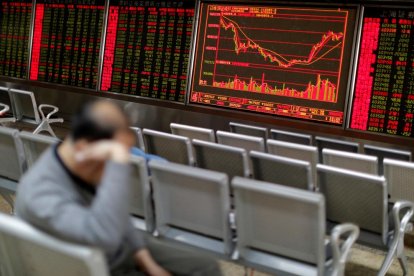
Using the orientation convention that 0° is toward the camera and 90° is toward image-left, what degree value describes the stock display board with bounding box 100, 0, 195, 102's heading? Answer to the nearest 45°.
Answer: approximately 45°

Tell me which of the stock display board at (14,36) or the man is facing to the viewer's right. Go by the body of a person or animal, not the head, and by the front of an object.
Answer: the man

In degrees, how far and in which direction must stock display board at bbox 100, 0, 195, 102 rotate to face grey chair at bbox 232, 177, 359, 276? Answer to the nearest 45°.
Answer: approximately 45° to its left

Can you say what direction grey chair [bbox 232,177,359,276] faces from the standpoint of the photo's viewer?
facing away from the viewer and to the right of the viewer

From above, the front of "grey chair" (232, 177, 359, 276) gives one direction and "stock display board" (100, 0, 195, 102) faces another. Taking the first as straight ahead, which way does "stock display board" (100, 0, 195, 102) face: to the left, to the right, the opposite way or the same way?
the opposite way

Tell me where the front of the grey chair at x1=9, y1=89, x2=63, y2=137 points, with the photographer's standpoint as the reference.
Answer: facing away from the viewer and to the right of the viewer

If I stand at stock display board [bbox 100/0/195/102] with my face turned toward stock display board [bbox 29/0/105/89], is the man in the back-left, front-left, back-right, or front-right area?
back-left

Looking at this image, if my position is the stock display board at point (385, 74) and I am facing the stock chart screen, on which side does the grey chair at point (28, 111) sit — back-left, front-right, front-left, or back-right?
front-left

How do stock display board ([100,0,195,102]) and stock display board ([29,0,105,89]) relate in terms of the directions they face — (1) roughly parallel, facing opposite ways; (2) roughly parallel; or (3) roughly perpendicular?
roughly parallel

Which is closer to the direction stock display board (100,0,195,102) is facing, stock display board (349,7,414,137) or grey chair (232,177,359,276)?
the grey chair

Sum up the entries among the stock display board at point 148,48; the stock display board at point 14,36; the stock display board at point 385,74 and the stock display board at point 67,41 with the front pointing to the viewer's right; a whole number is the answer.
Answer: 0

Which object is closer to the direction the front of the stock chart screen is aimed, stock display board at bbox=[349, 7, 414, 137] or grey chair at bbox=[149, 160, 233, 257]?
the grey chair

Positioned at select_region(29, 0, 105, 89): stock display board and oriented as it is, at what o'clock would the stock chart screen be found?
The stock chart screen is roughly at 9 o'clock from the stock display board.

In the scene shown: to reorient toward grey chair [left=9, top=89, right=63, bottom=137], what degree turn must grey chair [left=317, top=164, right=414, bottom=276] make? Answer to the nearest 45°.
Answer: approximately 90° to its left

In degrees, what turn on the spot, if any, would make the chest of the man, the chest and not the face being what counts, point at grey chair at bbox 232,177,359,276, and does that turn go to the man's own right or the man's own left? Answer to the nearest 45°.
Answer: approximately 45° to the man's own left

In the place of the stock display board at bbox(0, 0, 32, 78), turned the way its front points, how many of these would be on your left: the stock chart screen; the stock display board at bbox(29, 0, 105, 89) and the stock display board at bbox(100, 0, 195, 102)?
3
